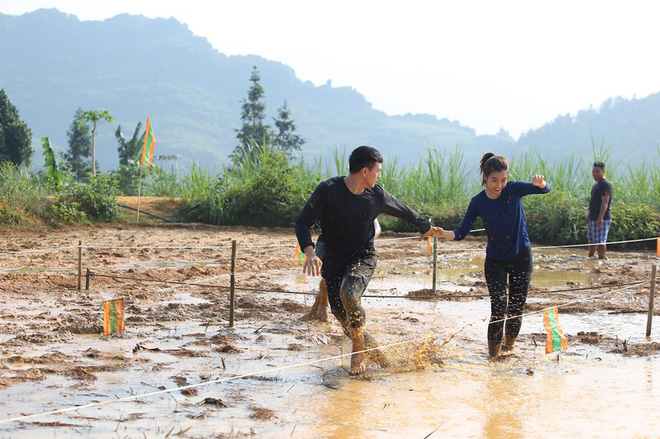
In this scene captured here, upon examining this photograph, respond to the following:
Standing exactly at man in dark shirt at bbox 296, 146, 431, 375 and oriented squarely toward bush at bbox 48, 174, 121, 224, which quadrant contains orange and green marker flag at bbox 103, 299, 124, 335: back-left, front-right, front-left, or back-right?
front-left

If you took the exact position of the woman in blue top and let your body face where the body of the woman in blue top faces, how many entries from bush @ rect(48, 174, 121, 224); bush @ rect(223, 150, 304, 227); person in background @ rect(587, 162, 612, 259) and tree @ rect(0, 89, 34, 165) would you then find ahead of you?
0

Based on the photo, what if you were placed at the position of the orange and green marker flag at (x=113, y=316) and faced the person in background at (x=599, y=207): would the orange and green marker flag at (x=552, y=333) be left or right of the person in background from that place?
right

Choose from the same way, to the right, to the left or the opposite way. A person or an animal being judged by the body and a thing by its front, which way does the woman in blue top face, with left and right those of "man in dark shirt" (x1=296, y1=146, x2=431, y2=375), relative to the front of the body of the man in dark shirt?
the same way

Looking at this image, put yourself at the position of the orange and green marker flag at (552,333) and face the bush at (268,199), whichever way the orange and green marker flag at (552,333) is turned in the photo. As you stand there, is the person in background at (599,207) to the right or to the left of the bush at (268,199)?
right

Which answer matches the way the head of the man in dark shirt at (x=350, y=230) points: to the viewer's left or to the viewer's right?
to the viewer's right

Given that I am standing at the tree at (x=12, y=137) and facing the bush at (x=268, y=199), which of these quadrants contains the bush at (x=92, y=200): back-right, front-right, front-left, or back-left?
front-right

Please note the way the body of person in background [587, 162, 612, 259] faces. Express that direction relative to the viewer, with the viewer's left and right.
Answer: facing the viewer and to the left of the viewer

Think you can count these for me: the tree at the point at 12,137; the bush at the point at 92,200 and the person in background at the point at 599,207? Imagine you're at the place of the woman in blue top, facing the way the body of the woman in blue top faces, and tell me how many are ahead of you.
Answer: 0

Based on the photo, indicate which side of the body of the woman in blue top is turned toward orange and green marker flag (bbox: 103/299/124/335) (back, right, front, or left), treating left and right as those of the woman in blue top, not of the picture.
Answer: right

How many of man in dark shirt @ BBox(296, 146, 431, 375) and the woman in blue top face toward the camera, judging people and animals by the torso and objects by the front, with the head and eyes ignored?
2

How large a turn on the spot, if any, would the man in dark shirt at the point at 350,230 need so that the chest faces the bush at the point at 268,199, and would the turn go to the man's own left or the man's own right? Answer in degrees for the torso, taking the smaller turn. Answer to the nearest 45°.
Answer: approximately 180°

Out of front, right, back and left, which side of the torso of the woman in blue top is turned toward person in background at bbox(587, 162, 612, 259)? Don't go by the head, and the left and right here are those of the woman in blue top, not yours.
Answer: back

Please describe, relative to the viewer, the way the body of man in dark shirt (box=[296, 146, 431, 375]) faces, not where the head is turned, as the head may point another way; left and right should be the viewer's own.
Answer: facing the viewer

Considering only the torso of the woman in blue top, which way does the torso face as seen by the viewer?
toward the camera
